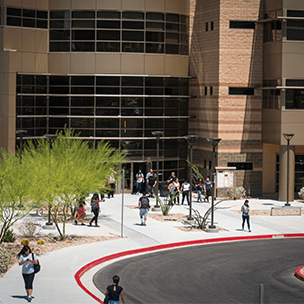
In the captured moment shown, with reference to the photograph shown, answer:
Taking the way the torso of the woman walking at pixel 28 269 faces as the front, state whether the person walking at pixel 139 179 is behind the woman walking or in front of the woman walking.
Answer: behind

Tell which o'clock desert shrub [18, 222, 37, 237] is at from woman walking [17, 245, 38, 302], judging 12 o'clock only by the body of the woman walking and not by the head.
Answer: The desert shrub is roughly at 6 o'clock from the woman walking.

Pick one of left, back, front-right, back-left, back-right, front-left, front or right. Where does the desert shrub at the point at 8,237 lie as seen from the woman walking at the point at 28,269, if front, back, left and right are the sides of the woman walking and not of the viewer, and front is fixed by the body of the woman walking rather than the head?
back

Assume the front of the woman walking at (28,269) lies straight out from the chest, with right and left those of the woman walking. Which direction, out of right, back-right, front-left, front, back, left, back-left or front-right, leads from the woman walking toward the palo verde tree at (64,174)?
back

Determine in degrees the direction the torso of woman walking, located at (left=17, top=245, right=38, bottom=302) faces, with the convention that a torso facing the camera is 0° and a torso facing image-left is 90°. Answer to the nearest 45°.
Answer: approximately 0°

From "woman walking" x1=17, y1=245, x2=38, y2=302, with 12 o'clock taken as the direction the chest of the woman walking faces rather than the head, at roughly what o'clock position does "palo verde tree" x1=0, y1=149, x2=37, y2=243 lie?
The palo verde tree is roughly at 6 o'clock from the woman walking.

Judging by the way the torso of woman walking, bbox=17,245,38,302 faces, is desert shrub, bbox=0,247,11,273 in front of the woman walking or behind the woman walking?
behind

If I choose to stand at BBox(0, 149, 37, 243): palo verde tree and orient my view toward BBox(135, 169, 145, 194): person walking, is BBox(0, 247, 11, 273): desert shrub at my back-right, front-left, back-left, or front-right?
back-right

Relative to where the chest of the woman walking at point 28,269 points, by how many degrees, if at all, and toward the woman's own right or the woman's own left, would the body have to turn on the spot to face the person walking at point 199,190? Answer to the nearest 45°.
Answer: approximately 135° to the woman's own left

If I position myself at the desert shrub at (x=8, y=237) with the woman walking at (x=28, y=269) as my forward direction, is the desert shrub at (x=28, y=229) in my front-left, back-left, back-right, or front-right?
back-left
